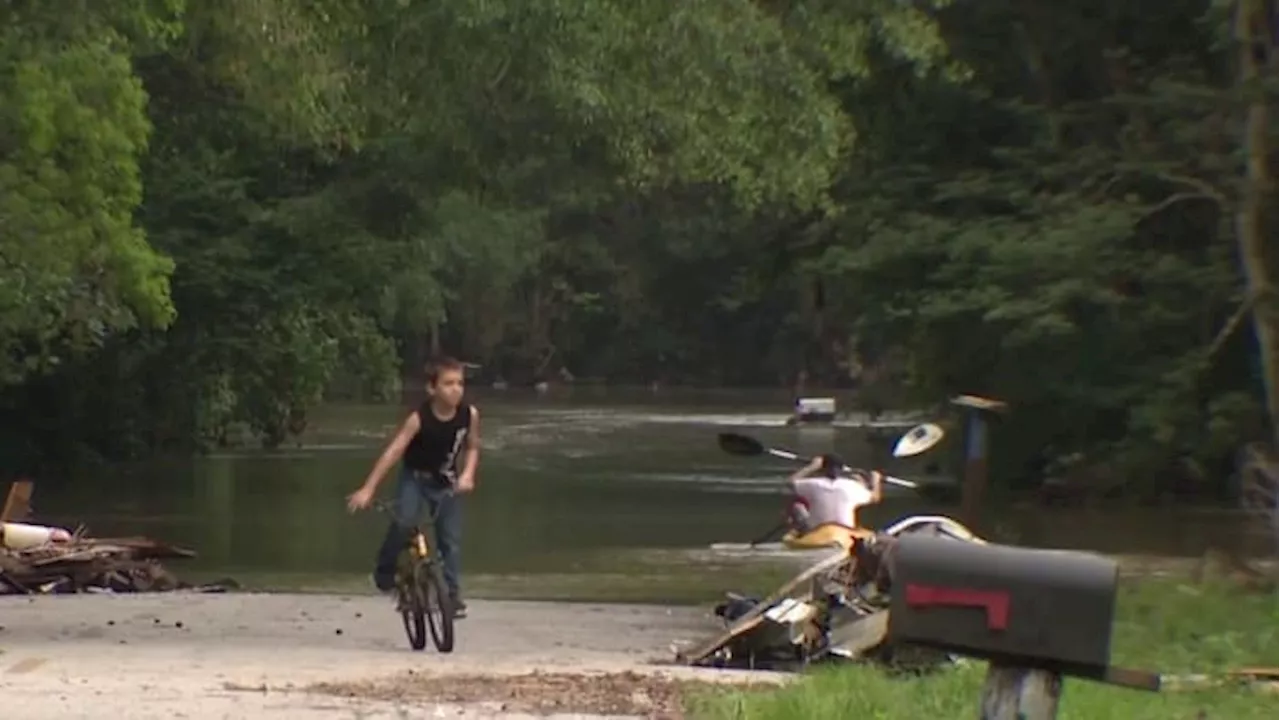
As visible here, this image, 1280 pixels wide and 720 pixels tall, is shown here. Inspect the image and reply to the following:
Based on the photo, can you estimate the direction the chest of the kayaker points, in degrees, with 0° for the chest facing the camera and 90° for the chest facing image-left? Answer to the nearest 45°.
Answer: approximately 180°

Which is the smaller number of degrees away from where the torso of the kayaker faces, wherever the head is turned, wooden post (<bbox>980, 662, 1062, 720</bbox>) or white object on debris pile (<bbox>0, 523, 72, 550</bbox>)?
the white object on debris pile

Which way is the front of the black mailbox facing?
to the viewer's left

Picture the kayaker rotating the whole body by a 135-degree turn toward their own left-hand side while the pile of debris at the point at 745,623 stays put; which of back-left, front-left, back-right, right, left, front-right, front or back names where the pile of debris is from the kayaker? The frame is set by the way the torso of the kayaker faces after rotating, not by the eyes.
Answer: front-left

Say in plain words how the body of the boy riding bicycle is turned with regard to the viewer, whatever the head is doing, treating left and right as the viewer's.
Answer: facing the viewer and to the right of the viewer

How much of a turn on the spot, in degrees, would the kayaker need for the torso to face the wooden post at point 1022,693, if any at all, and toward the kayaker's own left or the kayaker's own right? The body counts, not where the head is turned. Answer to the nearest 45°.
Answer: approximately 180°

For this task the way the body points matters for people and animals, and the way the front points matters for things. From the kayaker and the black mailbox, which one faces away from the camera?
the kayaker

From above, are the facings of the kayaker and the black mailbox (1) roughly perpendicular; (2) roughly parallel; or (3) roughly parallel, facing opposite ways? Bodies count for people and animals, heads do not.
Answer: roughly perpendicular

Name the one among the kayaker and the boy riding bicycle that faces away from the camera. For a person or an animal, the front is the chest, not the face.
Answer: the kayaker

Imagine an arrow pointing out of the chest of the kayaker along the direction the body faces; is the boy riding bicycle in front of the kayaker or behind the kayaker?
behind
